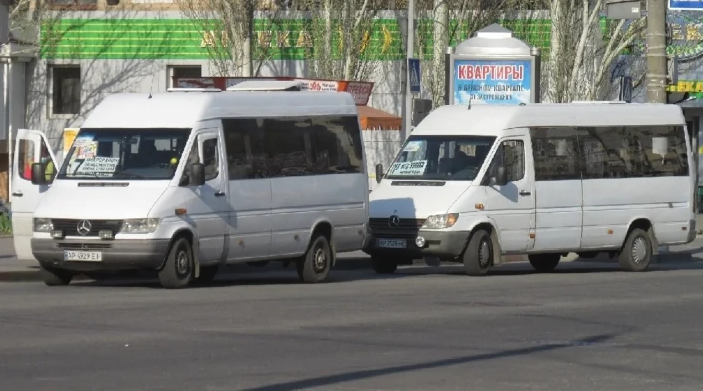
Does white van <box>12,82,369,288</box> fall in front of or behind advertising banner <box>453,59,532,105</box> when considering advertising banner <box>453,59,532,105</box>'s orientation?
in front

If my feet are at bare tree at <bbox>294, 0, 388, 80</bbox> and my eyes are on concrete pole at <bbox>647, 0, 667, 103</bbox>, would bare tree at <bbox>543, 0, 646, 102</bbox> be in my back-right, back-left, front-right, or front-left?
front-left

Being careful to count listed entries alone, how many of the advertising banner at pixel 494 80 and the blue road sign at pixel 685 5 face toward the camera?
2

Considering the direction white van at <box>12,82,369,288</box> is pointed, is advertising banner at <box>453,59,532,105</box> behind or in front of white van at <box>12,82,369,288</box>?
behind

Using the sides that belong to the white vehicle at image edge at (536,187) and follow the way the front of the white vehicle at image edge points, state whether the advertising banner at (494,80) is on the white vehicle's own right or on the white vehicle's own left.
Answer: on the white vehicle's own right

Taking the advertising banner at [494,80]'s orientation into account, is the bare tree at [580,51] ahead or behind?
behind

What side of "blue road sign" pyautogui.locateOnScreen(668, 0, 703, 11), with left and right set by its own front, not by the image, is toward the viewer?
front

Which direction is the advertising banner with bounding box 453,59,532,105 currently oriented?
toward the camera

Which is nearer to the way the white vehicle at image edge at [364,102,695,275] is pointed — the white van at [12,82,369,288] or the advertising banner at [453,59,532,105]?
the white van

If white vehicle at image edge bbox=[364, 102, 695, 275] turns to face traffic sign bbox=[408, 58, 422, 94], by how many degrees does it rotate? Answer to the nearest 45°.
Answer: approximately 90° to its right

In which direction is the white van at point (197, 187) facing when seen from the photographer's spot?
facing the viewer and to the left of the viewer
